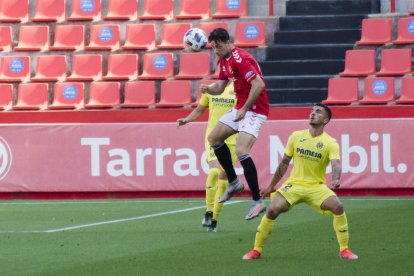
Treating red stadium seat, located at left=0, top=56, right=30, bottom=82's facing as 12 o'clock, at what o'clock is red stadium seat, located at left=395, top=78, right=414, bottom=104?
red stadium seat, located at left=395, top=78, right=414, bottom=104 is roughly at 10 o'clock from red stadium seat, located at left=0, top=56, right=30, bottom=82.

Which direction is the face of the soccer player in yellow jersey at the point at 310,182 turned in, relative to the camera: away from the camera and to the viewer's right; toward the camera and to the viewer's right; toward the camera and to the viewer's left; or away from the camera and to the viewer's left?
toward the camera and to the viewer's left

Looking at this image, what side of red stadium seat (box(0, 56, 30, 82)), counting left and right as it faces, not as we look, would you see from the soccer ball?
front

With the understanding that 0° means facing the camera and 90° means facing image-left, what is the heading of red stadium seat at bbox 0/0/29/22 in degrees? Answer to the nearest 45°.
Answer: approximately 0°

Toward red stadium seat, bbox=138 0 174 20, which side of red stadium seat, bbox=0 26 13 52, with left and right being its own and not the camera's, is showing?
left

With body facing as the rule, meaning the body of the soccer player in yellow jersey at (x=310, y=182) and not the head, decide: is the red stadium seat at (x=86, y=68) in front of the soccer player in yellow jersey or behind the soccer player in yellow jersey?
behind

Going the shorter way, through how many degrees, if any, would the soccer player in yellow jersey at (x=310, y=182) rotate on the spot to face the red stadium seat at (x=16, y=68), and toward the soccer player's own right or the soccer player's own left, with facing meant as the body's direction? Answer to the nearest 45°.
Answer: approximately 135° to the soccer player's own right

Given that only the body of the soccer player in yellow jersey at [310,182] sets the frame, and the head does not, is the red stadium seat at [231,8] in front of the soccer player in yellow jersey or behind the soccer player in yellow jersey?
behind

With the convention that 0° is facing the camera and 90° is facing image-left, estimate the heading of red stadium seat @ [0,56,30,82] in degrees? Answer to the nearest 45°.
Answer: approximately 0°

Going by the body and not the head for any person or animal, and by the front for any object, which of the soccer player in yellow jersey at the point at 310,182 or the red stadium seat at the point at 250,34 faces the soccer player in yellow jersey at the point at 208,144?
the red stadium seat

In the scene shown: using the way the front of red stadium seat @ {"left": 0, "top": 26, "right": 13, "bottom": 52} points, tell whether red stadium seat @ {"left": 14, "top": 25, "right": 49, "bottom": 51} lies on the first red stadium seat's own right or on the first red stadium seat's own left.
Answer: on the first red stadium seat's own left
